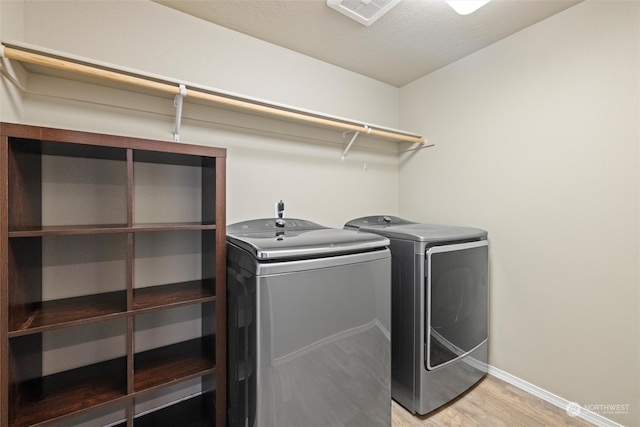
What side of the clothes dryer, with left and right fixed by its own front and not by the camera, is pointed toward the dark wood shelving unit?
right

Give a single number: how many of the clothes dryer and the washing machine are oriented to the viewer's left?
0

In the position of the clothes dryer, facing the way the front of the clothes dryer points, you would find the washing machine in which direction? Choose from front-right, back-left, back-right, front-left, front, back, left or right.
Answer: right

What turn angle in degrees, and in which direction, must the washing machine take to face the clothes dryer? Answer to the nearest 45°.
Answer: approximately 90° to its left

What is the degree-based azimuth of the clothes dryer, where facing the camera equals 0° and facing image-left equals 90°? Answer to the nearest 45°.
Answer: approximately 315°

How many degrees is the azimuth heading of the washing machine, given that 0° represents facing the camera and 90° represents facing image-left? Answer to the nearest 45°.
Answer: approximately 315°
